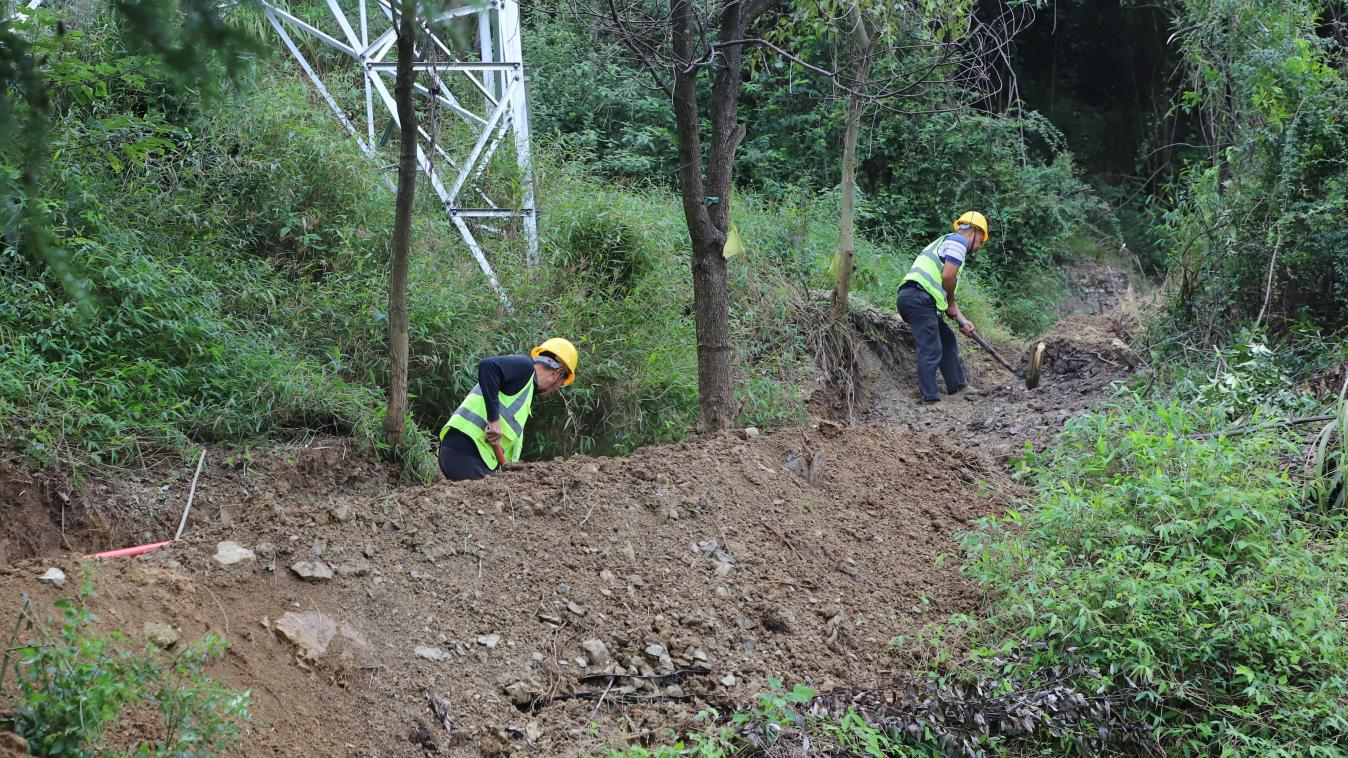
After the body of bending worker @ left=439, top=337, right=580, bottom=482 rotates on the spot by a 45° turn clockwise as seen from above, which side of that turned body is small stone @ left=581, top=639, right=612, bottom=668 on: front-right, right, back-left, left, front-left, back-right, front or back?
front-right

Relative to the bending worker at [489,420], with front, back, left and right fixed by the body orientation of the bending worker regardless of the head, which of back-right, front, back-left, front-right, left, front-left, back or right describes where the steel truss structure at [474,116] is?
left

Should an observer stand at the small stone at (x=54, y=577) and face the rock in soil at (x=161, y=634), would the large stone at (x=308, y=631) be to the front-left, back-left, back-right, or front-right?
front-left

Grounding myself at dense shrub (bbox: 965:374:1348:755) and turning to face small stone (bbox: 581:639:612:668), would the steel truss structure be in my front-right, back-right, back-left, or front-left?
front-right

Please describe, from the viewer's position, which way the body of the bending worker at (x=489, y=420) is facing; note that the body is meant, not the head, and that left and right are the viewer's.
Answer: facing to the right of the viewer

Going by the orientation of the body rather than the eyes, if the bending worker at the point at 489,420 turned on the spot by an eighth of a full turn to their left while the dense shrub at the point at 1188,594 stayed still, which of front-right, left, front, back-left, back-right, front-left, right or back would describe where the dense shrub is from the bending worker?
right

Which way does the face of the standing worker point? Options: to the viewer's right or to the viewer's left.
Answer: to the viewer's right

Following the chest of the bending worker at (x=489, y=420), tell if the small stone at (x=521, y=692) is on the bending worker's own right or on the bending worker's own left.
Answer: on the bending worker's own right

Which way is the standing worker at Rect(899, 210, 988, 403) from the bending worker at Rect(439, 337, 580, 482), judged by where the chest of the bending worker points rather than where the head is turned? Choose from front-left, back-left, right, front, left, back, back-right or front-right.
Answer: front-left

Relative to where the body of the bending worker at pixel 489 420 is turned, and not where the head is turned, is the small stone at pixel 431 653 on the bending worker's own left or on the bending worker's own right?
on the bending worker's own right

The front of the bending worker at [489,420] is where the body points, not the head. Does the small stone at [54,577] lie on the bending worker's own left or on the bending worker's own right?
on the bending worker's own right

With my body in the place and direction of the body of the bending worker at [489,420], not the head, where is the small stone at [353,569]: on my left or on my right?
on my right

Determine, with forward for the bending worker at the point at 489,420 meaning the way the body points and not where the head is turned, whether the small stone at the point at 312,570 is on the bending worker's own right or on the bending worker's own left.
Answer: on the bending worker's own right
